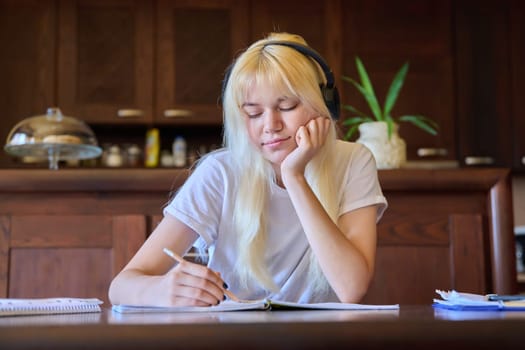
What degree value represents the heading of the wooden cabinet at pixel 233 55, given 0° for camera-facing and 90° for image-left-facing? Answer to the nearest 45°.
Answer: approximately 0°

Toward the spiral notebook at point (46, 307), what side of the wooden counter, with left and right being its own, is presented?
front

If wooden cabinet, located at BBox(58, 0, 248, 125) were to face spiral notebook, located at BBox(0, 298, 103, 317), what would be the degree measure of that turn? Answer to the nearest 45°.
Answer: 0° — it already faces it

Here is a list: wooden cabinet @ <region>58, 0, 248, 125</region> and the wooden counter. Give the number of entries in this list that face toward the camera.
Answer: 2

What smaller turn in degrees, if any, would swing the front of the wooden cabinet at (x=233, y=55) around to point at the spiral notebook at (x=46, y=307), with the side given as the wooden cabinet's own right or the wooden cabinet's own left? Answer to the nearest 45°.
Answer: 0° — it already faces it

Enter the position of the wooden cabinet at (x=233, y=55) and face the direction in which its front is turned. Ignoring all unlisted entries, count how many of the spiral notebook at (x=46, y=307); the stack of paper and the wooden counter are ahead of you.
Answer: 3

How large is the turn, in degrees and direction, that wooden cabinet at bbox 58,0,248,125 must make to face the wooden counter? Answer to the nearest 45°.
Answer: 0° — it already faces it

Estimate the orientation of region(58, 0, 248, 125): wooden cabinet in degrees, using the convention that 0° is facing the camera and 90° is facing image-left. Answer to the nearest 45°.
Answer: approximately 0°

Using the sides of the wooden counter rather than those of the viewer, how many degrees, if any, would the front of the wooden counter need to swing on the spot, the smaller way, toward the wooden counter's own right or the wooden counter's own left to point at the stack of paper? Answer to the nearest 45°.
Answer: approximately 45° to the wooden counter's own left

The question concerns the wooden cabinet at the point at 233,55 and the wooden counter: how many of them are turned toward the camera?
2
